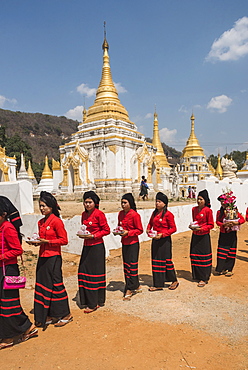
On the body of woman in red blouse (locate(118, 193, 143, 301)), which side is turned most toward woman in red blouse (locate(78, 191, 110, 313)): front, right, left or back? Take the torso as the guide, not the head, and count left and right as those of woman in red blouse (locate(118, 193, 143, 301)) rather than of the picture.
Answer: front

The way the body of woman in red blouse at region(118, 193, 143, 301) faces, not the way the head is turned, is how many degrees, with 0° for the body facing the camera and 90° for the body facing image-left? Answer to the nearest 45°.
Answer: approximately 45°

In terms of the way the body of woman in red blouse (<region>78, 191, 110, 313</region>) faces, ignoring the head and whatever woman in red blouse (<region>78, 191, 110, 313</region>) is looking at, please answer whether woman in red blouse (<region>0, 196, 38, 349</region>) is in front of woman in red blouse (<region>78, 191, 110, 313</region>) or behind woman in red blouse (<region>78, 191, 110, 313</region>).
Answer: in front

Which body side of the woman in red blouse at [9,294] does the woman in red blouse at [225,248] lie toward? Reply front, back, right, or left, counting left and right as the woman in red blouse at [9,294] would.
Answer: back

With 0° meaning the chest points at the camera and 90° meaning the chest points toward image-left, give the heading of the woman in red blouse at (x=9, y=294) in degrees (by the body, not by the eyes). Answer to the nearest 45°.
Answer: approximately 90°

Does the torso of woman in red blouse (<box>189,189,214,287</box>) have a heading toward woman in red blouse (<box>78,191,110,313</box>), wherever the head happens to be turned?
yes

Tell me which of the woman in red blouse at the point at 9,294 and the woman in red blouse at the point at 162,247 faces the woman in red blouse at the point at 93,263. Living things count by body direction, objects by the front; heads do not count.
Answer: the woman in red blouse at the point at 162,247

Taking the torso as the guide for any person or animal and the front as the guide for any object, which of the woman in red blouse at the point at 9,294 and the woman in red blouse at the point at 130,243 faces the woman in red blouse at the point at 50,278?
the woman in red blouse at the point at 130,243

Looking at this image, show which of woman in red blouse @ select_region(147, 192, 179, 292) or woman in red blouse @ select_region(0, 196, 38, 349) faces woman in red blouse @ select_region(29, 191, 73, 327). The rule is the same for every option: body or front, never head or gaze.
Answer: woman in red blouse @ select_region(147, 192, 179, 292)

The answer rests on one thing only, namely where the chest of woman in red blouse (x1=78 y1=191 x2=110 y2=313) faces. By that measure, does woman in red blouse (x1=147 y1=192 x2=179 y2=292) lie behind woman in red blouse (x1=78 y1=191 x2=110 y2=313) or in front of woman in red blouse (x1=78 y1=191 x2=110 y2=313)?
behind
